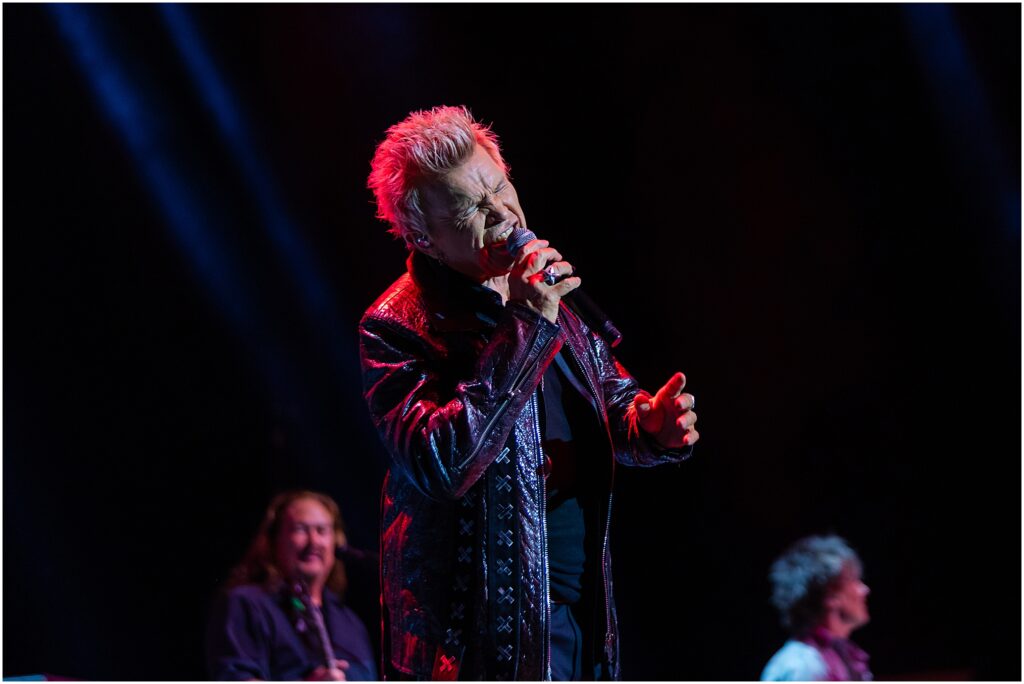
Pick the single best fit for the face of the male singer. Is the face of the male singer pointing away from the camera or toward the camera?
toward the camera

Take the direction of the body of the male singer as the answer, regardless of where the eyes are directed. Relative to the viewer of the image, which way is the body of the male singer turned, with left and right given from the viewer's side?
facing the viewer and to the right of the viewer
